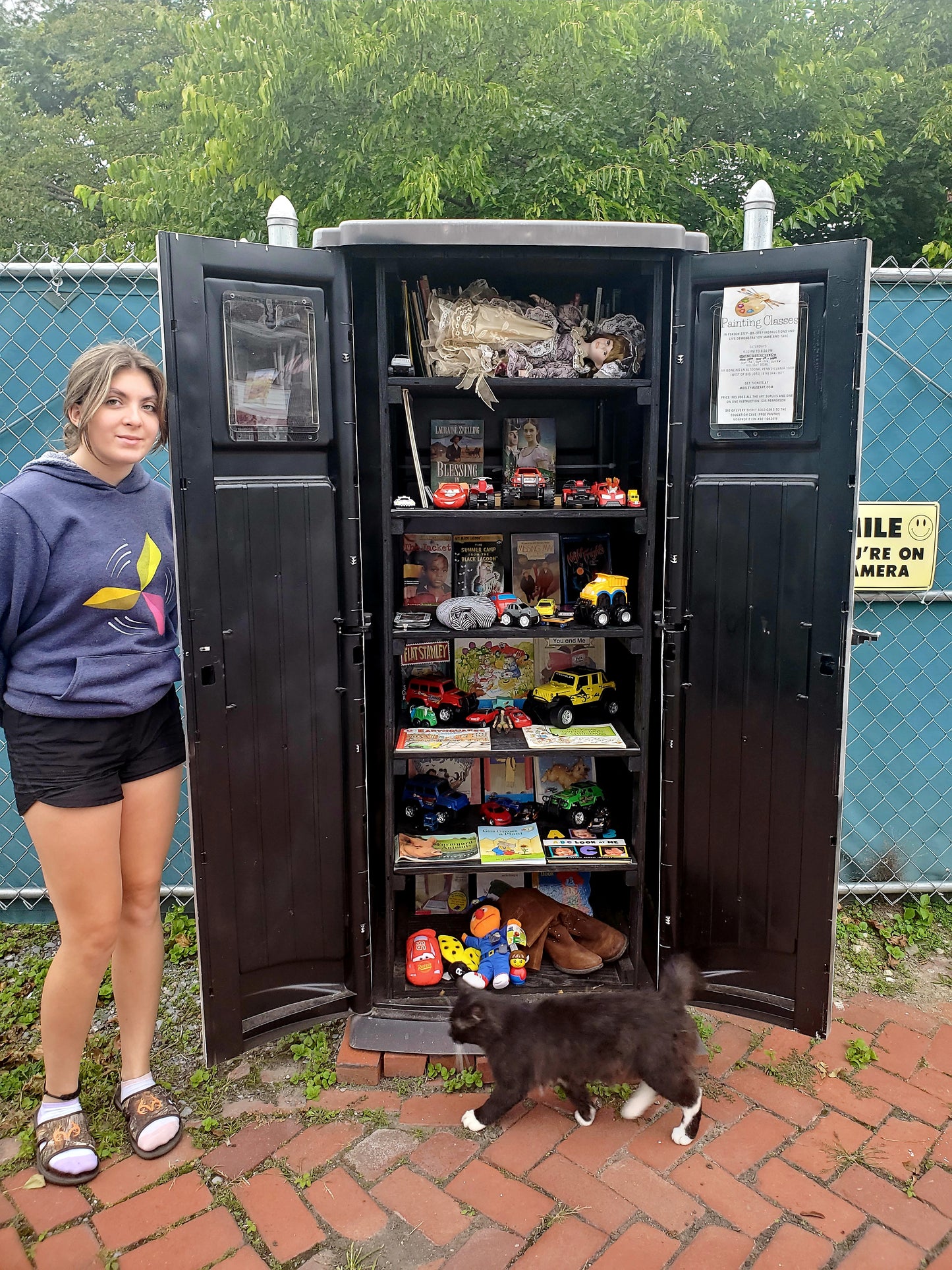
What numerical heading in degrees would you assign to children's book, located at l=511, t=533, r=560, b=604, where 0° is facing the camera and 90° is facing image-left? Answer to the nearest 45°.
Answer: approximately 0°

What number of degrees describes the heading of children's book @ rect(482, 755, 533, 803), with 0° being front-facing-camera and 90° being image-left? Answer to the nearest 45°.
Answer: approximately 0°
